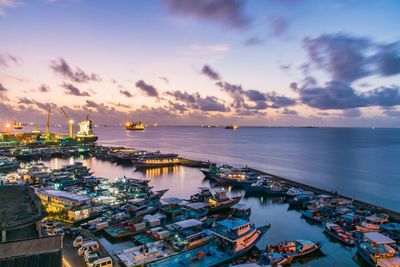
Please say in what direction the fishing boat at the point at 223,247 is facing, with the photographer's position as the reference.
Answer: facing away from the viewer and to the right of the viewer

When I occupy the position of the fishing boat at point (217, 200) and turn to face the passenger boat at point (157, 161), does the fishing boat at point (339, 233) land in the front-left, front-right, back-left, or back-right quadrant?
back-right

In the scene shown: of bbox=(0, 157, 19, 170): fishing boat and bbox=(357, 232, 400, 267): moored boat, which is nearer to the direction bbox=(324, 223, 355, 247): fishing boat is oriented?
the moored boat
